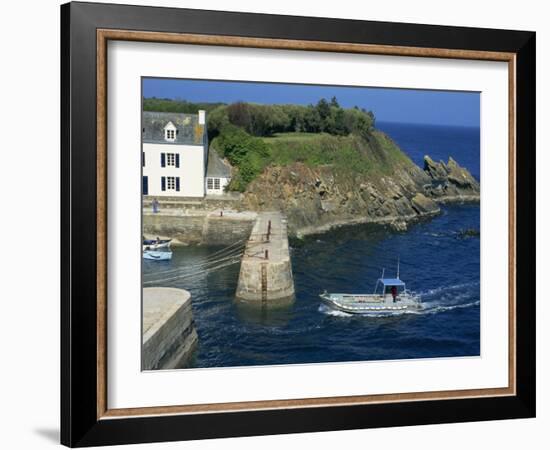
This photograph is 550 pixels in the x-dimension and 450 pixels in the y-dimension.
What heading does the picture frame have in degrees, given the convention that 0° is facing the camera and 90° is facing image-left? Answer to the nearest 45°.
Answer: approximately 315°
